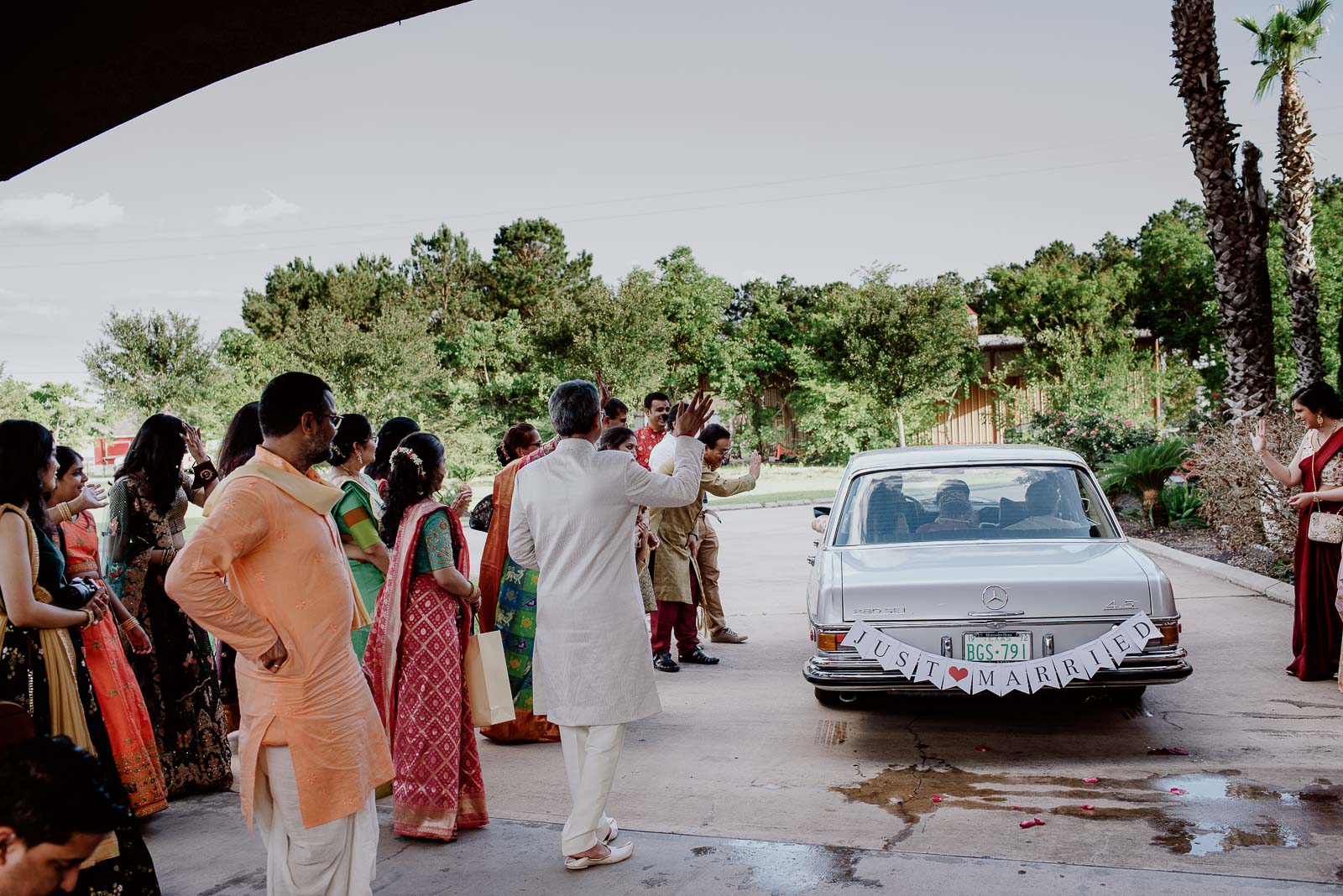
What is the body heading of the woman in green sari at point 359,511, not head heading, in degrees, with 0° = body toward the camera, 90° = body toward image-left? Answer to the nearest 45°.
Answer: approximately 270°

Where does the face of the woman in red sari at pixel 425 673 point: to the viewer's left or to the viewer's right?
to the viewer's right

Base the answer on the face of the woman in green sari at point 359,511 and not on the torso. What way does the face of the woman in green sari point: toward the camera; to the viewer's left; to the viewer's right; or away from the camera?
to the viewer's right

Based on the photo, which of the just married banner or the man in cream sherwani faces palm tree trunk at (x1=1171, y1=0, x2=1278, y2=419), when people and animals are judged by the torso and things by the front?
the man in cream sherwani

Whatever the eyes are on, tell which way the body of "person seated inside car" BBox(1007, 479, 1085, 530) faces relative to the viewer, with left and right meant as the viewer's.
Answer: facing away from the viewer

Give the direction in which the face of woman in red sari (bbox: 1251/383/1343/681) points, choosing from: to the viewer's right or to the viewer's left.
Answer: to the viewer's left

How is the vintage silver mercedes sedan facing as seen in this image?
away from the camera

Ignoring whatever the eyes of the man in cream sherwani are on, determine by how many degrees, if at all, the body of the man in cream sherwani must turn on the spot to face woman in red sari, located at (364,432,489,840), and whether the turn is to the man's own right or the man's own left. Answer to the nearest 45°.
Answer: approximately 90° to the man's own left

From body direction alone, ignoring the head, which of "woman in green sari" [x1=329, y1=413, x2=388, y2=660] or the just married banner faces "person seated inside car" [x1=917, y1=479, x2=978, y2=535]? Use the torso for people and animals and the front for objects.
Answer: the woman in green sari
